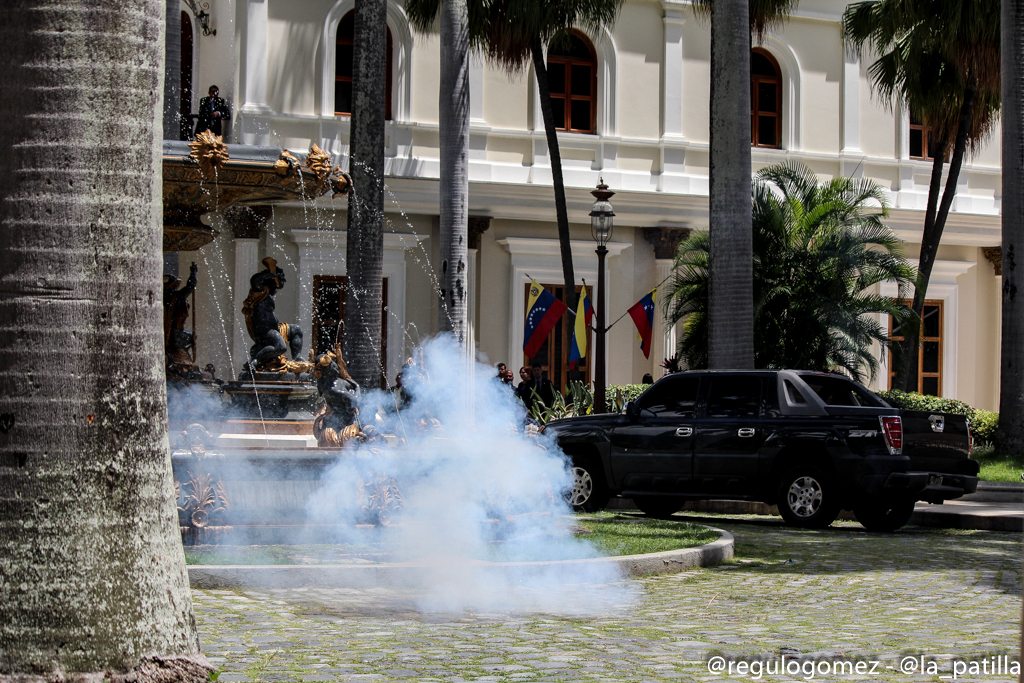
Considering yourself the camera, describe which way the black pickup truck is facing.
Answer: facing away from the viewer and to the left of the viewer

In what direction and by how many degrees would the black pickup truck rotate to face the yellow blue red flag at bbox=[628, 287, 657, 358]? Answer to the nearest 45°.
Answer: approximately 45° to its right

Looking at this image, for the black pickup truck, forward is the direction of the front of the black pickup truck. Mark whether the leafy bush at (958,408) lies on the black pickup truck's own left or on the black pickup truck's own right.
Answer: on the black pickup truck's own right

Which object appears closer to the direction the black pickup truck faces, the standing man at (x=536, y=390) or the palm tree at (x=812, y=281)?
the standing man

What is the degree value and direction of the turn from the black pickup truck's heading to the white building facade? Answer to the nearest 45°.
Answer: approximately 45° to its right

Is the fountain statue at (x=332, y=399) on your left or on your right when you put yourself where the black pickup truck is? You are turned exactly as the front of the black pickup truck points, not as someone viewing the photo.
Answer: on your left

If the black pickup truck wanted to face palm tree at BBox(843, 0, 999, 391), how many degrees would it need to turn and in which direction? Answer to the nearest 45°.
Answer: approximately 45° to its right
